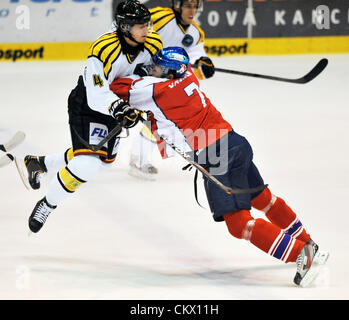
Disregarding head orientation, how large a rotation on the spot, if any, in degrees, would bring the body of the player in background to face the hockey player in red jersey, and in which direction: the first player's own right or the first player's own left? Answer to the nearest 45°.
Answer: approximately 45° to the first player's own right

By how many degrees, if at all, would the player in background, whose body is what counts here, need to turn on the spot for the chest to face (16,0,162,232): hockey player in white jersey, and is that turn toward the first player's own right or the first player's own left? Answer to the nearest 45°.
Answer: approximately 45° to the first player's own right

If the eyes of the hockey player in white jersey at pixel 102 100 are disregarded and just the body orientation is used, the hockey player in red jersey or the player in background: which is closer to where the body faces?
the hockey player in red jersey

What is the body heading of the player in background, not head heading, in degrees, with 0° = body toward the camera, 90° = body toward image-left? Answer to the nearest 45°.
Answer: approximately 315°

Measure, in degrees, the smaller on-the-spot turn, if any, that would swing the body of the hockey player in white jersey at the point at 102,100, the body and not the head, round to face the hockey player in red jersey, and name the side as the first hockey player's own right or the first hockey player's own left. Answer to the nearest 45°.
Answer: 0° — they already face them

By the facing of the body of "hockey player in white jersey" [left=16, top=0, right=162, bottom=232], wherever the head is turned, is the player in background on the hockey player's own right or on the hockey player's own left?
on the hockey player's own left

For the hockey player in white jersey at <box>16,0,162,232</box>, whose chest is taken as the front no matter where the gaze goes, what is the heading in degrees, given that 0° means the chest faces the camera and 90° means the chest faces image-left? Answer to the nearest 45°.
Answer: approximately 315°
